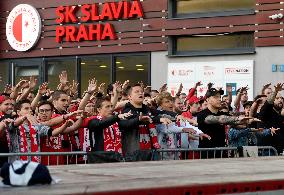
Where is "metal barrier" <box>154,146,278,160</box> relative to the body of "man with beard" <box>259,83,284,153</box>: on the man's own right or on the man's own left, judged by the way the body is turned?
on the man's own right

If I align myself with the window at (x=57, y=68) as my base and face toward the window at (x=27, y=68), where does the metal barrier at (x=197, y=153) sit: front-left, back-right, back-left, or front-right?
back-left

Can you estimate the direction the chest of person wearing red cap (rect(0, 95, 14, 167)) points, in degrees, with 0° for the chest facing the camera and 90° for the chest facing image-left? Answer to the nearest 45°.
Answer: approximately 315°

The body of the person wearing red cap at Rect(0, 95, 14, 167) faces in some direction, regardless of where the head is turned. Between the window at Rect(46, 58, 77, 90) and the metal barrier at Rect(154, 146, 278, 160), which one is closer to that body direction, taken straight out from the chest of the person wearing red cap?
the metal barrier
